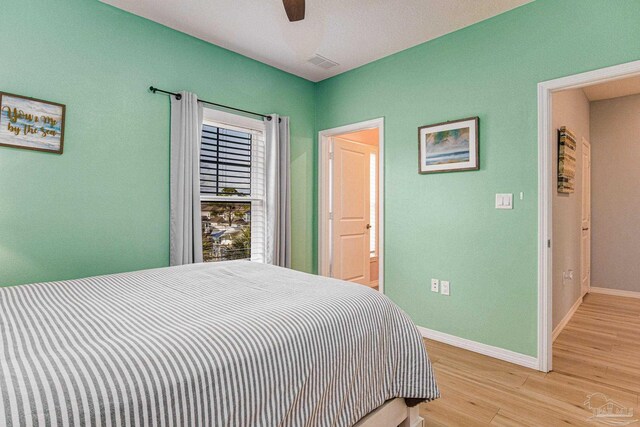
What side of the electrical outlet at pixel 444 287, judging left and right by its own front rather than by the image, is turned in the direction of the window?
right

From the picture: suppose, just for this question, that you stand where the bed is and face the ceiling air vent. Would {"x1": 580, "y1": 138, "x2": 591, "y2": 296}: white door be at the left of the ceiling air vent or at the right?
right

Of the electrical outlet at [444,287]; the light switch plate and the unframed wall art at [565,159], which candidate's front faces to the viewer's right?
the unframed wall art

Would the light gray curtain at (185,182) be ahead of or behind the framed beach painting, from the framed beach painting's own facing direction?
ahead

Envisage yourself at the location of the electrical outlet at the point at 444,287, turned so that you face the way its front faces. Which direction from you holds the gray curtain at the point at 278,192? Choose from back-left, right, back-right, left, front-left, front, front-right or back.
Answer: right

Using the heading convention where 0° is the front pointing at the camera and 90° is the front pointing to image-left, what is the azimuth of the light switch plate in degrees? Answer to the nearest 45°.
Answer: approximately 0°

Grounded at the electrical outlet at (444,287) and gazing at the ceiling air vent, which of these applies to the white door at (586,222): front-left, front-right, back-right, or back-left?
back-right

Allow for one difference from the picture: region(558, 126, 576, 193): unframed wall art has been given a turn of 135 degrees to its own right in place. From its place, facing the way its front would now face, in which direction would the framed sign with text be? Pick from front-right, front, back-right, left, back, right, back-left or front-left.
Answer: front

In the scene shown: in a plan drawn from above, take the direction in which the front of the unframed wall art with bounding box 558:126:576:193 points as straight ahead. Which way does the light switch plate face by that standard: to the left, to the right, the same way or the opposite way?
to the right

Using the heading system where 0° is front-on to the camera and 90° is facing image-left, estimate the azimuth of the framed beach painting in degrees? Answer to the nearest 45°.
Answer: approximately 45°

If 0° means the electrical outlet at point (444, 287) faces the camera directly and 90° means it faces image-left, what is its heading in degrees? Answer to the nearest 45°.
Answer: approximately 0°

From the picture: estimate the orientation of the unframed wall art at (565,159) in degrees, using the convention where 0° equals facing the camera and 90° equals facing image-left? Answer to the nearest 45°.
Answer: approximately 270°

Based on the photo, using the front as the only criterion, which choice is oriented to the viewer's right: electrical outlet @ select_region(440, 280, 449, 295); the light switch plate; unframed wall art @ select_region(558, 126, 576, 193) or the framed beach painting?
the unframed wall art
